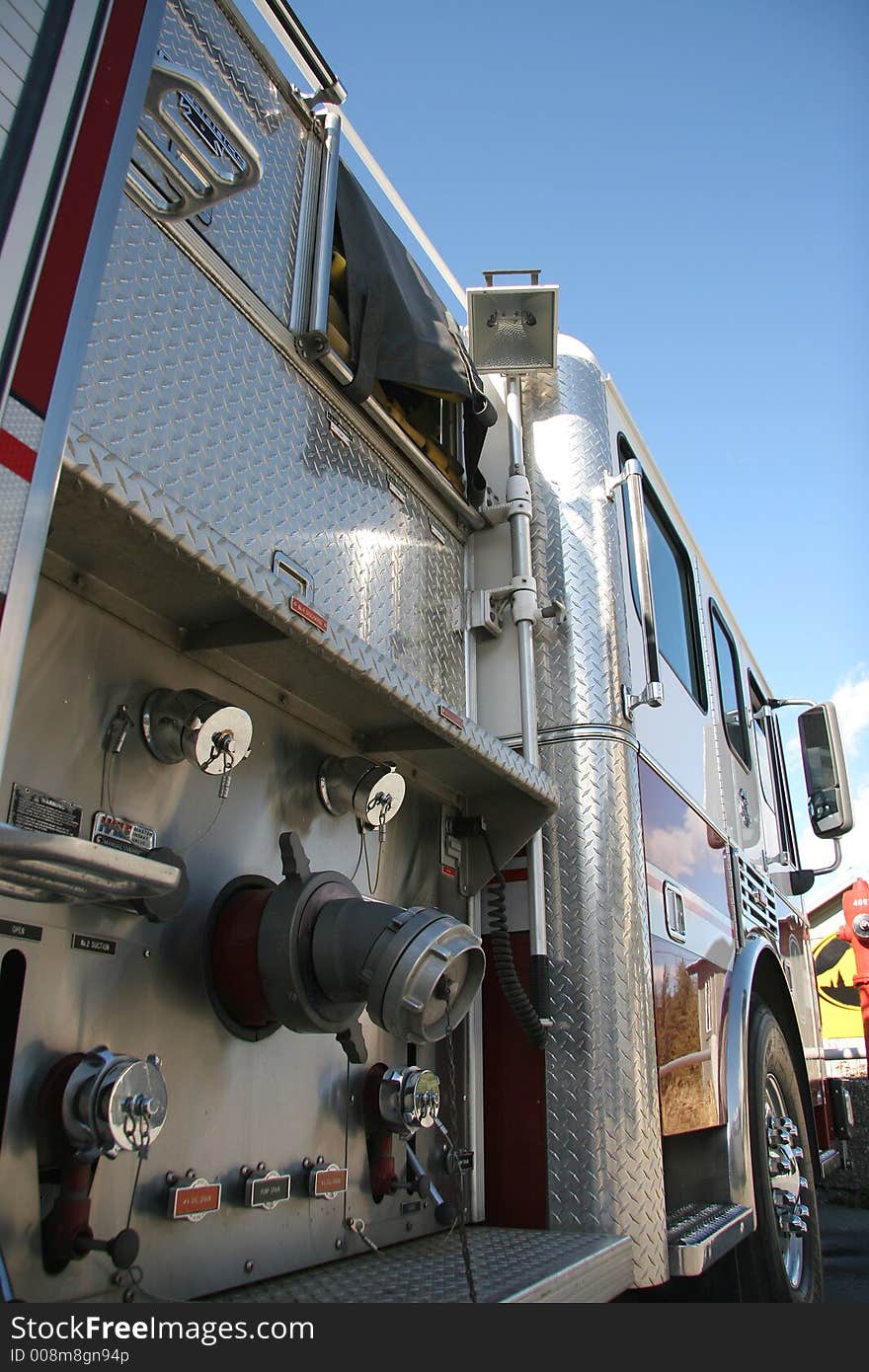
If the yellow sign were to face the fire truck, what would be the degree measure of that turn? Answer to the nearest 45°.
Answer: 0° — it already faces it

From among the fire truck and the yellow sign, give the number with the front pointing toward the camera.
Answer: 1

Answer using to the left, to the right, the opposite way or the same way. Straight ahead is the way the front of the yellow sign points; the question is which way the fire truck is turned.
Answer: the opposite way

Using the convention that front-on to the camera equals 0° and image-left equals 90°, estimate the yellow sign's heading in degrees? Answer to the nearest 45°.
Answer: approximately 0°

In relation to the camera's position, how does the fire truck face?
facing away from the viewer and to the right of the viewer

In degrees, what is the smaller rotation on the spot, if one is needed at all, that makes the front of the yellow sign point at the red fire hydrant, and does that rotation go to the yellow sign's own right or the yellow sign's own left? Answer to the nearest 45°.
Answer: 0° — it already faces it

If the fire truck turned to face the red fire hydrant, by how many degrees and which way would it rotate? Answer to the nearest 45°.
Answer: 0° — it already faces it
